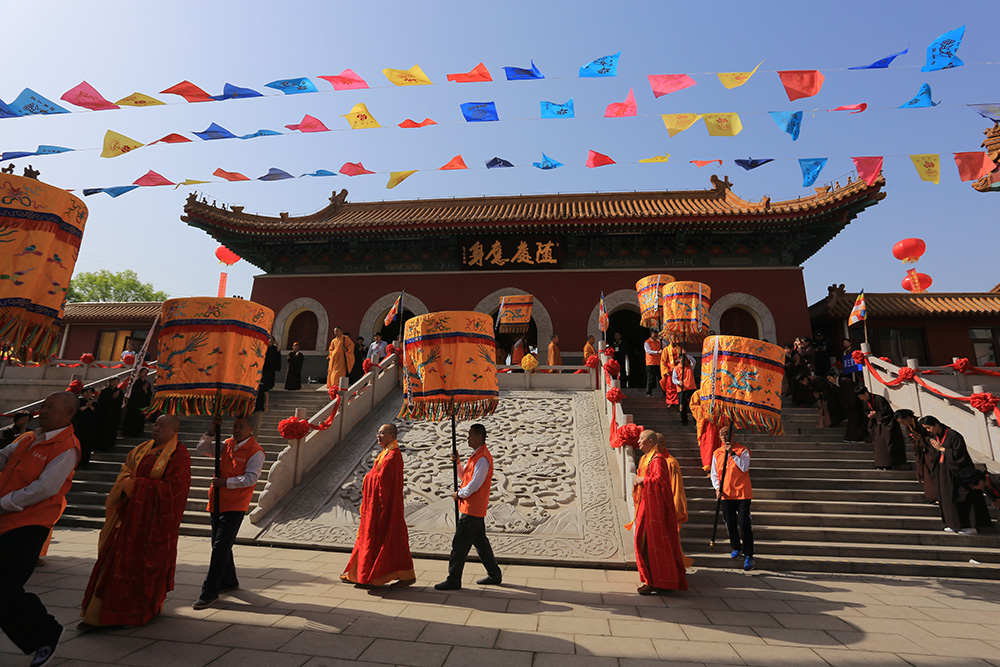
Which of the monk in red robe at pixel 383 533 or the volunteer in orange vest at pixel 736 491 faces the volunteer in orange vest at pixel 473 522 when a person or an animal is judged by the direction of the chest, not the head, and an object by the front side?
the volunteer in orange vest at pixel 736 491

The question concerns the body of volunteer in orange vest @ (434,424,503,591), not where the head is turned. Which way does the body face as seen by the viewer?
to the viewer's left

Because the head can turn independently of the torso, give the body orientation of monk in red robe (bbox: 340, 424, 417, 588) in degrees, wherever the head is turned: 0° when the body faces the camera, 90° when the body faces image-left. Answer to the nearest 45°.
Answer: approximately 90°

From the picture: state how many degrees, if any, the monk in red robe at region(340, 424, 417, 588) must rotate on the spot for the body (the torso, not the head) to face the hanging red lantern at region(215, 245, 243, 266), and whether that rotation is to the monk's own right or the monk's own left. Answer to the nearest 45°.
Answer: approximately 45° to the monk's own right

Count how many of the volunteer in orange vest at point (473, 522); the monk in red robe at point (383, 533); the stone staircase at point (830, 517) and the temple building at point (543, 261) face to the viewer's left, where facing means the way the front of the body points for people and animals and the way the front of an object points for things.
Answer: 2
